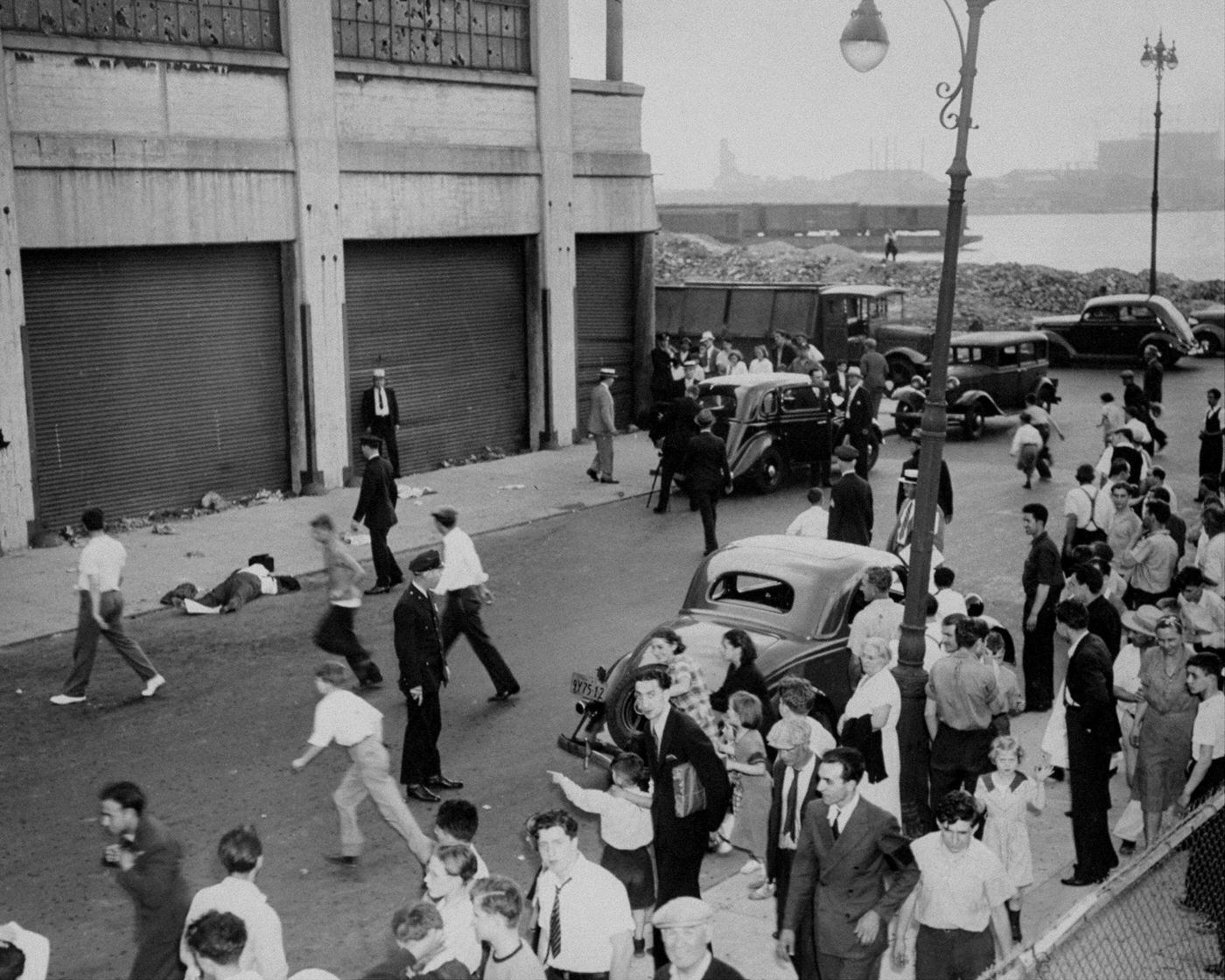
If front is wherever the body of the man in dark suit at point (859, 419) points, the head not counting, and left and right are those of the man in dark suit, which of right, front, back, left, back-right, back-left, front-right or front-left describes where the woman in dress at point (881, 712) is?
front-left

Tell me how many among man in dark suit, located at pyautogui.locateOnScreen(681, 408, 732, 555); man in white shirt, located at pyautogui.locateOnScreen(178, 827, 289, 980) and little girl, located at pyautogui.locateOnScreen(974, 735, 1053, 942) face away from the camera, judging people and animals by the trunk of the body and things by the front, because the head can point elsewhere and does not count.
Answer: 2

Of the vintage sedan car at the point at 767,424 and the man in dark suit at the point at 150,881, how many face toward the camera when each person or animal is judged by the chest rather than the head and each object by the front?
0

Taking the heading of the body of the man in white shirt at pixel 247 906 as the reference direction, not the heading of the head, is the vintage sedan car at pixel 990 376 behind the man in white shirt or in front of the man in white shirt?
in front

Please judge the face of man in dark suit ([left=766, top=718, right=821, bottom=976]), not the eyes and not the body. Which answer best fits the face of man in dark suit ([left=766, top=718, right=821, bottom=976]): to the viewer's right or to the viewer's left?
to the viewer's left

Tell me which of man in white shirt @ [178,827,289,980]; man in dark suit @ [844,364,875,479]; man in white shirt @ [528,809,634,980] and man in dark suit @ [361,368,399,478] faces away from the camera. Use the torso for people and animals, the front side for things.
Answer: man in white shirt @ [178,827,289,980]

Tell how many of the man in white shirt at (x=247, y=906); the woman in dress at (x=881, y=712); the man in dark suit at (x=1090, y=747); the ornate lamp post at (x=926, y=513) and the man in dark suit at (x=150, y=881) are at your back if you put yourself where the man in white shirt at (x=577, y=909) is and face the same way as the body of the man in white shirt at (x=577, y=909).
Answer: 3

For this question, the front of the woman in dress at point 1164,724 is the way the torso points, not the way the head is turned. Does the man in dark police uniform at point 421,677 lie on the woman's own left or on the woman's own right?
on the woman's own right

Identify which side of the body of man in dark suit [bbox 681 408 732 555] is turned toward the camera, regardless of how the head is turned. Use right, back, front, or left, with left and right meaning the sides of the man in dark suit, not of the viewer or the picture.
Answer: back

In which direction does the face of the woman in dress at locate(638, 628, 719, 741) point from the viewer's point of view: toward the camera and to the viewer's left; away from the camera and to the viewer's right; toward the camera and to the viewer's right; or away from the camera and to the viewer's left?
toward the camera and to the viewer's left

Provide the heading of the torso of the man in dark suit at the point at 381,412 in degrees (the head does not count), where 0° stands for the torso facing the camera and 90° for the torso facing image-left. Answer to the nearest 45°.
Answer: approximately 0°

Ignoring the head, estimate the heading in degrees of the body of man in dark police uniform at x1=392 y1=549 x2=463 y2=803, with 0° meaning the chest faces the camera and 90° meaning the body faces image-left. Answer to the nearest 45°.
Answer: approximately 315°

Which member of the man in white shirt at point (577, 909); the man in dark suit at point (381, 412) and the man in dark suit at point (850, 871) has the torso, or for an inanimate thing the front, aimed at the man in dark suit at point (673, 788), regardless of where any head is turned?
the man in dark suit at point (381, 412)

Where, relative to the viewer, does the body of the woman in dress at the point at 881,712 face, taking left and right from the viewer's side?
facing the viewer and to the left of the viewer

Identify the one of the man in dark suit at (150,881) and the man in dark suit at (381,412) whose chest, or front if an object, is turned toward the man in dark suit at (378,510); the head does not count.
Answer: the man in dark suit at (381,412)

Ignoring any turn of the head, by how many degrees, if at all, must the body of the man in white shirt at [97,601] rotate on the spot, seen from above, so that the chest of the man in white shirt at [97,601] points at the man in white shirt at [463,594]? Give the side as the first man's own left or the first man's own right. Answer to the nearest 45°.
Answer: approximately 135° to the first man's own right

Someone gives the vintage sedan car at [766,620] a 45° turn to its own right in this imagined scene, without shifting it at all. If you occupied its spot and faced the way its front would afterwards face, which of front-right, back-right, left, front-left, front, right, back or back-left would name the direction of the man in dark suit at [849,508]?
left
